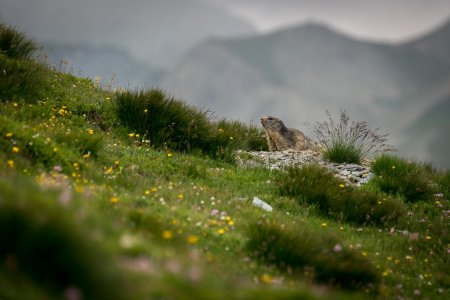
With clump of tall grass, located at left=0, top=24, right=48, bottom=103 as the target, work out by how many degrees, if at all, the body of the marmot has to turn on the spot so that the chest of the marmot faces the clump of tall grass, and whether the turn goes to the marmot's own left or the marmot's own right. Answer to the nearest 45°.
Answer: approximately 45° to the marmot's own left

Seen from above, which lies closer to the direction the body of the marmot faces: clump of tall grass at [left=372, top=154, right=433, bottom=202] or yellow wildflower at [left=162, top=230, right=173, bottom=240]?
the yellow wildflower

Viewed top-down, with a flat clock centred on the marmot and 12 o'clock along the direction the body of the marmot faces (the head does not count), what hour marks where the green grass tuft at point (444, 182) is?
The green grass tuft is roughly at 7 o'clock from the marmot.

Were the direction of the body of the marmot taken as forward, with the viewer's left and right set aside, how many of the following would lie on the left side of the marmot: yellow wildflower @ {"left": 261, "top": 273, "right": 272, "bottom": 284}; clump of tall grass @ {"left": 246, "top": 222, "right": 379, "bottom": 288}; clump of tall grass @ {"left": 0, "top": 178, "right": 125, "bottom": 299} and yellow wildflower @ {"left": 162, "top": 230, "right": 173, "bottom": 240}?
4

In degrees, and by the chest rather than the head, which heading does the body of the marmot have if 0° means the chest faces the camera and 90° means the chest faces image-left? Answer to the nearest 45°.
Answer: approximately 90°

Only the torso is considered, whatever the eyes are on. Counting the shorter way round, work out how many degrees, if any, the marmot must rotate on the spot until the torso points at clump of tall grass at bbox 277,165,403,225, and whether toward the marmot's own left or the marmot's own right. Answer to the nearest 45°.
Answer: approximately 90° to the marmot's own left

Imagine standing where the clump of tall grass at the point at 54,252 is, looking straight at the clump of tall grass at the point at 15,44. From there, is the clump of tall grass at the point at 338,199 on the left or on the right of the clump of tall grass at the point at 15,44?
right

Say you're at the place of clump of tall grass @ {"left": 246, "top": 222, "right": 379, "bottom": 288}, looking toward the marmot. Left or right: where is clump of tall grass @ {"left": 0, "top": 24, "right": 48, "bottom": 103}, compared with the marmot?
left

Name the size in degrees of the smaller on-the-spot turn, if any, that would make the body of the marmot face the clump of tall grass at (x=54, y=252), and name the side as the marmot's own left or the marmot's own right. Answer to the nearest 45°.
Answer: approximately 90° to the marmot's own left

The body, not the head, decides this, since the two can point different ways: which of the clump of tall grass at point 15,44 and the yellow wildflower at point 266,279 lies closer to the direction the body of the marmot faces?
the clump of tall grass

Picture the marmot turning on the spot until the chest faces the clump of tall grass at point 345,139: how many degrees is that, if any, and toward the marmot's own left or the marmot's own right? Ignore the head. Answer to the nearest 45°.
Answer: approximately 135° to the marmot's own left

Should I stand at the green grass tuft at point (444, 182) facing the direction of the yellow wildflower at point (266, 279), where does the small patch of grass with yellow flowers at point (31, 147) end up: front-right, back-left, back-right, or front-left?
front-right

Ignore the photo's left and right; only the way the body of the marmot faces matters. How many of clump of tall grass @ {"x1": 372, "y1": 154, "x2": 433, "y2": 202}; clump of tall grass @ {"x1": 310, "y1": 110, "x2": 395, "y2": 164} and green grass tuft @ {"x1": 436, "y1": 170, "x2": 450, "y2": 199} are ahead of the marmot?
0

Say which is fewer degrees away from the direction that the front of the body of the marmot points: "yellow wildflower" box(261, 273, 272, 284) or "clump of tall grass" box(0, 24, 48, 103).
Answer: the clump of tall grass

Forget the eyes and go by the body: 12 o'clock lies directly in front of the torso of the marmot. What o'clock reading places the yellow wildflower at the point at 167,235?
The yellow wildflower is roughly at 9 o'clock from the marmot.
